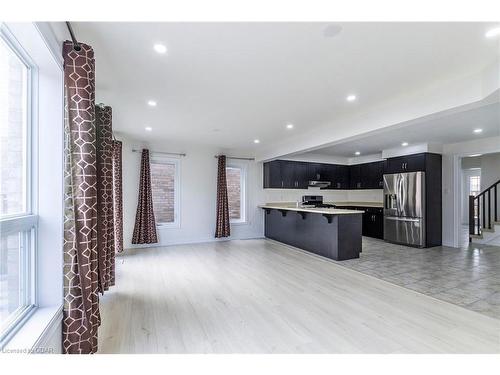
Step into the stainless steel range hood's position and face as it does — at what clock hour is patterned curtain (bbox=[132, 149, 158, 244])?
The patterned curtain is roughly at 3 o'clock from the stainless steel range hood.

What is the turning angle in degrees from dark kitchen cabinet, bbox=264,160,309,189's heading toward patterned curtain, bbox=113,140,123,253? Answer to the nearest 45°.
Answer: approximately 90° to its right

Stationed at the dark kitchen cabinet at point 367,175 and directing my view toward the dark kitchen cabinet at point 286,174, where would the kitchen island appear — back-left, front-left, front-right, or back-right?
front-left

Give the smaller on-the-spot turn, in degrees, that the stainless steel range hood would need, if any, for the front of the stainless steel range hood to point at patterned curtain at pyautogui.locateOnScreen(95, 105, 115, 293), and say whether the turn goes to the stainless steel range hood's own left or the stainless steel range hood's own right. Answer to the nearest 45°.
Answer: approximately 45° to the stainless steel range hood's own right

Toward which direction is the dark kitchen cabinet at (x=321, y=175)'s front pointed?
toward the camera

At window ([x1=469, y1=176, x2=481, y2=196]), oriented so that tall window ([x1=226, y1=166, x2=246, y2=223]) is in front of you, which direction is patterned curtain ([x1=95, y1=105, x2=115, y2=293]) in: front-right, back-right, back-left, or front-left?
front-left

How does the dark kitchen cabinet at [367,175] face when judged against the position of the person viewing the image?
facing the viewer and to the left of the viewer

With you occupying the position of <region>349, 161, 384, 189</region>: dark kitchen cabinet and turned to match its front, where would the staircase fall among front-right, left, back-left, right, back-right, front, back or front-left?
back-left

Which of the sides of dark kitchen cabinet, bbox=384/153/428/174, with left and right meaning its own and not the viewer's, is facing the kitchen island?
front

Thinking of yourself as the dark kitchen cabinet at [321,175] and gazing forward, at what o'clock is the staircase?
The staircase is roughly at 9 o'clock from the dark kitchen cabinet.

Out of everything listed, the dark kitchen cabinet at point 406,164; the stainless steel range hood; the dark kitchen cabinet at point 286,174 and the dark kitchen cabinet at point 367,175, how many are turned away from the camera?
0

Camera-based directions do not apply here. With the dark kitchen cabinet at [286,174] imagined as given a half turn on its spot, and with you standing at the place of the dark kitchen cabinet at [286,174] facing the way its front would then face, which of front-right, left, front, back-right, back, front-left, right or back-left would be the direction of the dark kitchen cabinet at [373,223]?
back-right

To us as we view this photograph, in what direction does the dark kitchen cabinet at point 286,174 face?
facing the viewer and to the right of the viewer

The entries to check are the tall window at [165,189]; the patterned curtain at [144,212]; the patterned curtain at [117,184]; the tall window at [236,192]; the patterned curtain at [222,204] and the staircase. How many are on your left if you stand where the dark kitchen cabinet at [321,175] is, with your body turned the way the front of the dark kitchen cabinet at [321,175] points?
1

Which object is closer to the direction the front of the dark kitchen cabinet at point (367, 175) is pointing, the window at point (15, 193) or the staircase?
the window

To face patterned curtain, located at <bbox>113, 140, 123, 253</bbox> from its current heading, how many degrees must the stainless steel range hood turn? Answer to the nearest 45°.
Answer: approximately 90° to its right

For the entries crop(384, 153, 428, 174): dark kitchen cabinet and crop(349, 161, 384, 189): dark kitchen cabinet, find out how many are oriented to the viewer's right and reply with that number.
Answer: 0

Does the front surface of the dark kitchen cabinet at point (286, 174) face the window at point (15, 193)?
no

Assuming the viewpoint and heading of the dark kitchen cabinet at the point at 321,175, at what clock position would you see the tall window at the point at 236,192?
The tall window is roughly at 2 o'clock from the dark kitchen cabinet.

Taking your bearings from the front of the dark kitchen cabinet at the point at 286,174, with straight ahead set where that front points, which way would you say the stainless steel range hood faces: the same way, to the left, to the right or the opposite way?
the same way

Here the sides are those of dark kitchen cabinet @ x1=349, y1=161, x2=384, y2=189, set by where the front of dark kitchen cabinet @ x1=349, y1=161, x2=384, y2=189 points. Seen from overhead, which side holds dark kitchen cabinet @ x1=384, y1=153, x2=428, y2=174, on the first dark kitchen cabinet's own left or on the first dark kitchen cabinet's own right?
on the first dark kitchen cabinet's own left
